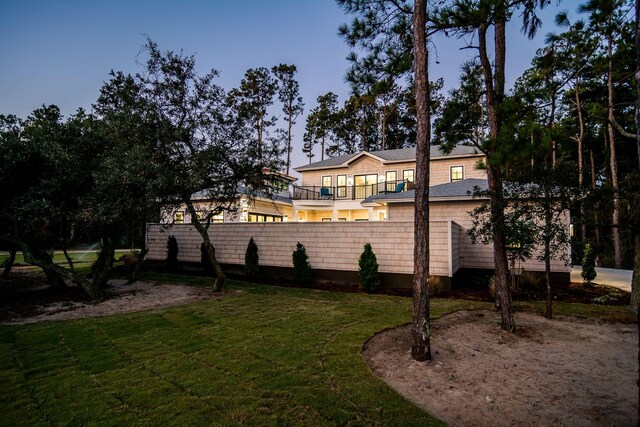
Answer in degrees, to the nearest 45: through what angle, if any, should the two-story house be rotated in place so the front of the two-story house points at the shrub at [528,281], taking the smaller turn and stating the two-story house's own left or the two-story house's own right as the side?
approximately 45° to the two-story house's own left

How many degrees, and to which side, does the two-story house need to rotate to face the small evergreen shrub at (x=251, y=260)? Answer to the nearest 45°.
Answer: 0° — it already faces it

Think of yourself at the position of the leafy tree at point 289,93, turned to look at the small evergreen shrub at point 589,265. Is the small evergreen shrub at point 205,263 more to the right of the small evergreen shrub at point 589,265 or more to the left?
right

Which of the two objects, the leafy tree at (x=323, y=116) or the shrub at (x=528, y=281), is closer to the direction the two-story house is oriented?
the shrub

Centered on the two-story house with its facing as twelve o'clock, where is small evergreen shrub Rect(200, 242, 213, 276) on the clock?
The small evergreen shrub is roughly at 1 o'clock from the two-story house.

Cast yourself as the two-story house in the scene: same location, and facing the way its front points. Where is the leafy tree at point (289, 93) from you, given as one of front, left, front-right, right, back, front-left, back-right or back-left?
back-right

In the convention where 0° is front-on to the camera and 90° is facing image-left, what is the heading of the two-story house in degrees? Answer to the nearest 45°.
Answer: approximately 0°
